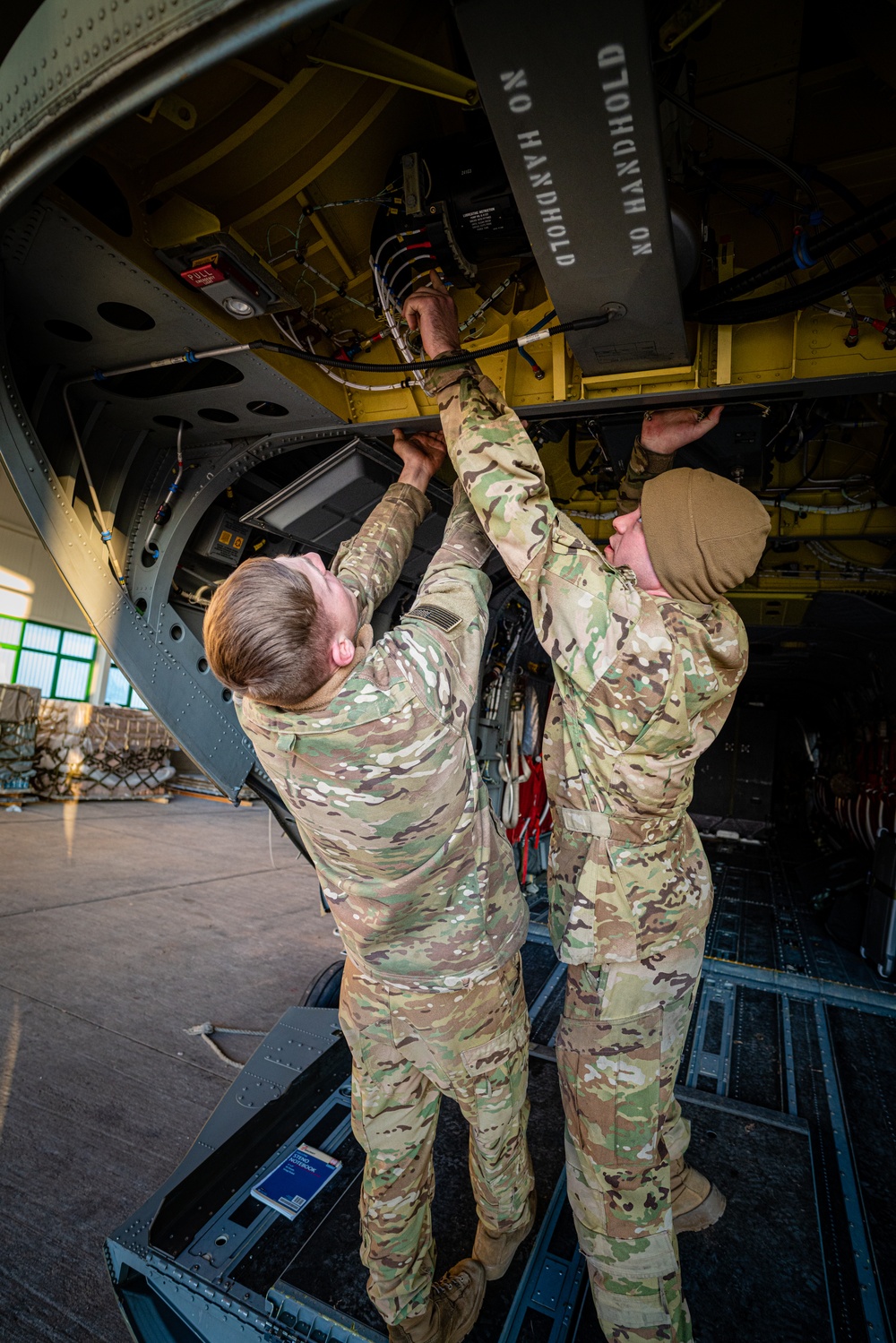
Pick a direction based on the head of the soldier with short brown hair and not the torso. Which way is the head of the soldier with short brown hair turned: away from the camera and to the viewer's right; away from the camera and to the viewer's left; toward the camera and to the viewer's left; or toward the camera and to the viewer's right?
away from the camera and to the viewer's right

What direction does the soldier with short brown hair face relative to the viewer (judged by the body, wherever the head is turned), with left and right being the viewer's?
facing away from the viewer and to the right of the viewer

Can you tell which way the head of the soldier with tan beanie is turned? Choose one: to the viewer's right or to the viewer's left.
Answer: to the viewer's left
